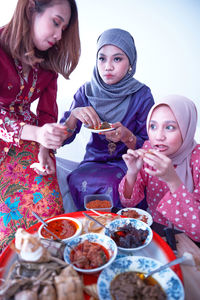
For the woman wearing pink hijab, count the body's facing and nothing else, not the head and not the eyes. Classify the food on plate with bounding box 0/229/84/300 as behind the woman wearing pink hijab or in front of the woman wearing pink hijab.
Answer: in front

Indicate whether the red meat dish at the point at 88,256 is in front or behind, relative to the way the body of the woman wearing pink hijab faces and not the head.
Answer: in front

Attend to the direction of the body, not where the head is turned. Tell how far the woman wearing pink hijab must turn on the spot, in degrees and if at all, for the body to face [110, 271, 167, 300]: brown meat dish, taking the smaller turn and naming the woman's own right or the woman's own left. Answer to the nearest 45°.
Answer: approximately 45° to the woman's own left

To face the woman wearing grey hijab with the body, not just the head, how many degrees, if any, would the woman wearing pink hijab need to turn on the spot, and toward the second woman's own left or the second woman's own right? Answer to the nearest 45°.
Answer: approximately 90° to the second woman's own right

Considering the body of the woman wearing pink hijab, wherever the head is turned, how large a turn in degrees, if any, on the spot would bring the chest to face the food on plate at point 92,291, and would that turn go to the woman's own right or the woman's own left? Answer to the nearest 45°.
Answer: approximately 45° to the woman's own left

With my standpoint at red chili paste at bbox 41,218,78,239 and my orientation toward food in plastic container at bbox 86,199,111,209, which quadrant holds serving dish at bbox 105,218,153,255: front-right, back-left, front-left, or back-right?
front-right

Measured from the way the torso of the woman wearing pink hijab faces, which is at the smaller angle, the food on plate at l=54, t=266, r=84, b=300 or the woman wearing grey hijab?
the food on plate

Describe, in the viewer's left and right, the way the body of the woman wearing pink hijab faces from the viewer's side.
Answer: facing the viewer and to the left of the viewer
